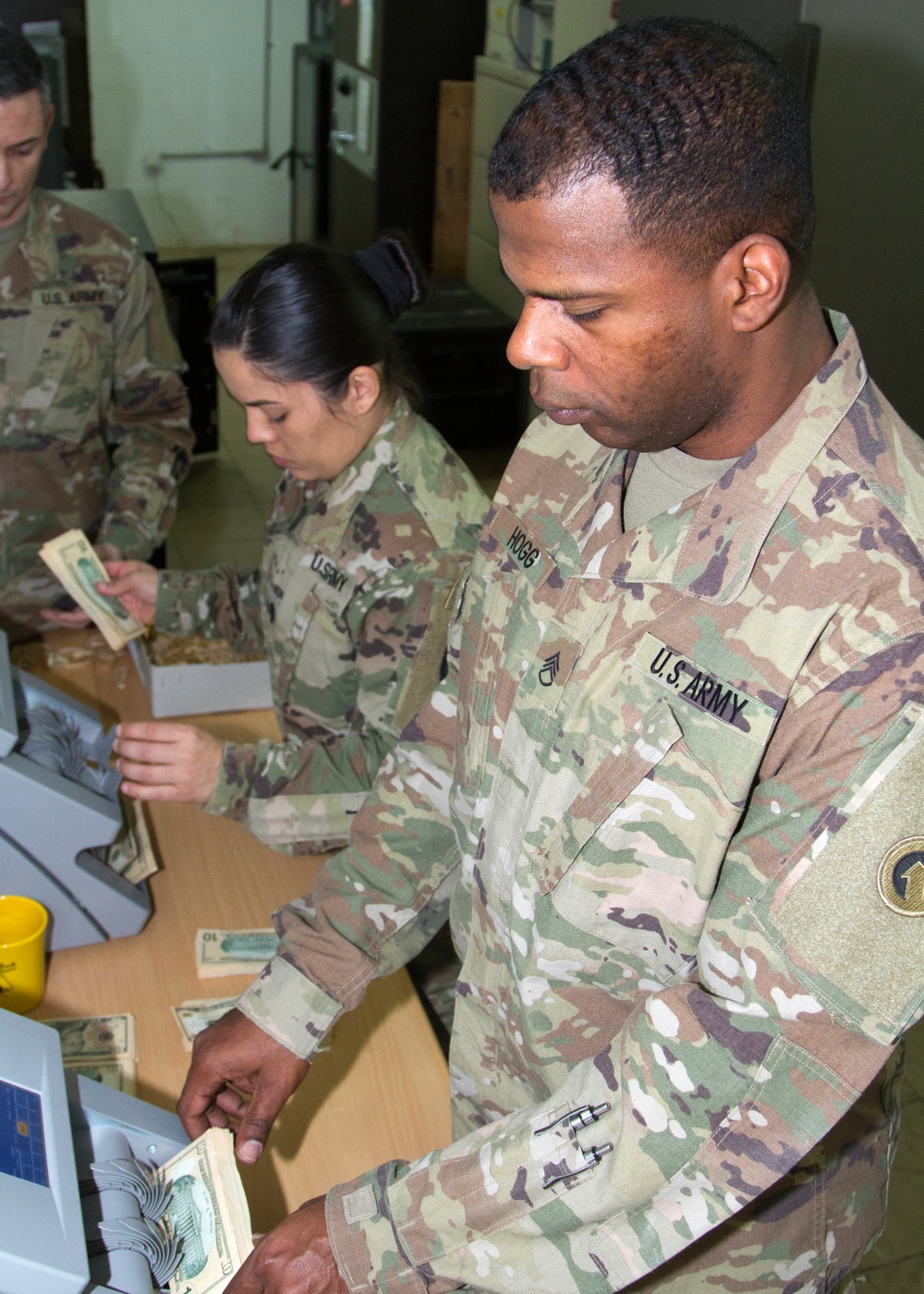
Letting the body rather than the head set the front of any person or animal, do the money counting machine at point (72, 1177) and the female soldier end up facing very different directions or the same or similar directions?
very different directions

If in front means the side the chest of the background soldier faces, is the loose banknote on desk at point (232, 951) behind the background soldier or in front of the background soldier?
in front

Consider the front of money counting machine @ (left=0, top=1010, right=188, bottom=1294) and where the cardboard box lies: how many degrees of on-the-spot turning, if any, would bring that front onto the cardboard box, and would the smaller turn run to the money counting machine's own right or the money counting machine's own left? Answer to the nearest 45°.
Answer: approximately 90° to the money counting machine's own left

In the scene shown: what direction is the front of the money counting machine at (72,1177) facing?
to the viewer's right

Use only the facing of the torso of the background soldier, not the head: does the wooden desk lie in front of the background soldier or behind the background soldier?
in front

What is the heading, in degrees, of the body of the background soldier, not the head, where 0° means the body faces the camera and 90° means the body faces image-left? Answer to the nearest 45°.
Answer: approximately 0°

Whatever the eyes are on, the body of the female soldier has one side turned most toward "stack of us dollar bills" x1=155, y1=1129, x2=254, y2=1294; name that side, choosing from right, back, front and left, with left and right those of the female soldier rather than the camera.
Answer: left

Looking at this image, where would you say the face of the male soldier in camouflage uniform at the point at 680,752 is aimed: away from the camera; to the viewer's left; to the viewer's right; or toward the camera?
to the viewer's left

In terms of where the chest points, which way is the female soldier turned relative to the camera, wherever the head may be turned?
to the viewer's left
